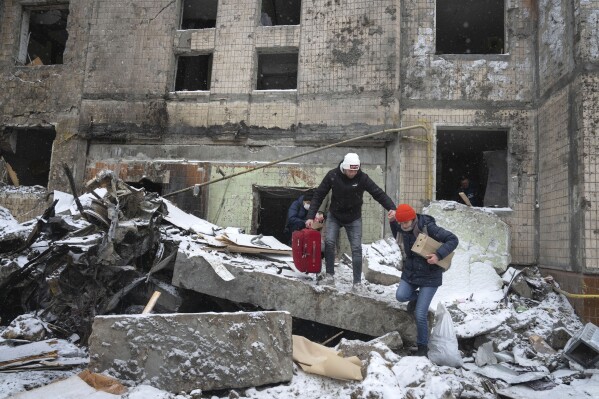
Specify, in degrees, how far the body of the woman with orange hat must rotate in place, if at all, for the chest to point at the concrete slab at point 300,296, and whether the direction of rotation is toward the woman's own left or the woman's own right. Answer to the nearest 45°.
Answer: approximately 45° to the woman's own right

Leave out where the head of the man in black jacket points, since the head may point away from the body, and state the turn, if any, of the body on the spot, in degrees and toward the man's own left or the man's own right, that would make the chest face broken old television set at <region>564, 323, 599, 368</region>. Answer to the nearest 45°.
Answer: approximately 90° to the man's own left

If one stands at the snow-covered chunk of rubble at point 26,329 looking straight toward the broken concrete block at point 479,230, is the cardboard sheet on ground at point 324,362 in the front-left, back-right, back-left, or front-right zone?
front-right

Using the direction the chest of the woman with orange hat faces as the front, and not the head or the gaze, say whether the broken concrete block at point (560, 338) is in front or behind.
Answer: behind

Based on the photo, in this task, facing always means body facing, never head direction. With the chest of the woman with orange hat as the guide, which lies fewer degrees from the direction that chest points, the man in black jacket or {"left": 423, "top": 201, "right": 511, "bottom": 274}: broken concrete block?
the man in black jacket

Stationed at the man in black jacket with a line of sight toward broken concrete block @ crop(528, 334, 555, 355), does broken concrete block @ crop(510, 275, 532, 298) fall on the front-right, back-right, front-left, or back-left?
front-left

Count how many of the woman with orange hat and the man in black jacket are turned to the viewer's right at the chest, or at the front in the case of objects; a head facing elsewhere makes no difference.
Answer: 0

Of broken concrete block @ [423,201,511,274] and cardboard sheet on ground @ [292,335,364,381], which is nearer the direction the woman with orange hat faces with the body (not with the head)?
the cardboard sheet on ground

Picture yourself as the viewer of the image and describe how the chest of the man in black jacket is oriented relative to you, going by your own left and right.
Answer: facing the viewer

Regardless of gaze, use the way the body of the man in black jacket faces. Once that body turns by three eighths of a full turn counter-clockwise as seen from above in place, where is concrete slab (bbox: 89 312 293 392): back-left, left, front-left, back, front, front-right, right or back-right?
back

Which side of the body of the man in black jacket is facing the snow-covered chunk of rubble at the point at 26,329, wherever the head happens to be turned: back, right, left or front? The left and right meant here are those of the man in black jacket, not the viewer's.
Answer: right

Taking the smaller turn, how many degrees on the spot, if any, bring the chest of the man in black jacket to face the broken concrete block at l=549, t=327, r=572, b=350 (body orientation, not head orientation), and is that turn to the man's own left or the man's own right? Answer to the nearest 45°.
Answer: approximately 90° to the man's own left

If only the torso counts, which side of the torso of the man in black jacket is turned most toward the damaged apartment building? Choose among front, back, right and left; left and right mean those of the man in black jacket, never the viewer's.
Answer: back

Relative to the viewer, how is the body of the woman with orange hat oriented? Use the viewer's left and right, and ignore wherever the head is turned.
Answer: facing the viewer and to the left of the viewer
